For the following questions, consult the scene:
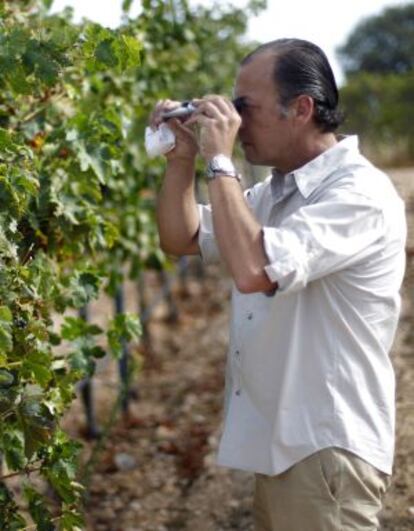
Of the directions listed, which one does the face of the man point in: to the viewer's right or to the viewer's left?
to the viewer's left

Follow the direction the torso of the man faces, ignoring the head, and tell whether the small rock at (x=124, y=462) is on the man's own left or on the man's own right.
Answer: on the man's own right

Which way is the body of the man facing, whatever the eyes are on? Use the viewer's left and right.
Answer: facing to the left of the viewer

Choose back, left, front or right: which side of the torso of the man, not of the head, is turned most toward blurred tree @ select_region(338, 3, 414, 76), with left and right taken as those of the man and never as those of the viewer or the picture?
right
